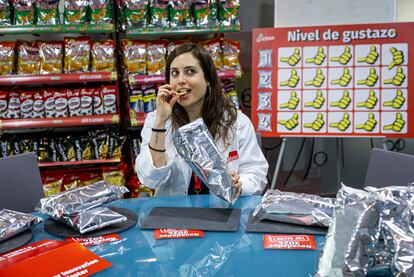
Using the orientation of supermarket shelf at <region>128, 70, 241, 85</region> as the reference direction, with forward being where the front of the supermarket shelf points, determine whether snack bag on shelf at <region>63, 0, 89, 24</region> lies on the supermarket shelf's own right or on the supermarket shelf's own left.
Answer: on the supermarket shelf's own right

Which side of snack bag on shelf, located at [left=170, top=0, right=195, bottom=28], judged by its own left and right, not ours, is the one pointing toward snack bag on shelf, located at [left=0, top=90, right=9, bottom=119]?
right

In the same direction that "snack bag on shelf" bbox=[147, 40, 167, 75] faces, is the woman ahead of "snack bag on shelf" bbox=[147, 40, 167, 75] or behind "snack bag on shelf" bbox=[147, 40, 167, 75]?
ahead

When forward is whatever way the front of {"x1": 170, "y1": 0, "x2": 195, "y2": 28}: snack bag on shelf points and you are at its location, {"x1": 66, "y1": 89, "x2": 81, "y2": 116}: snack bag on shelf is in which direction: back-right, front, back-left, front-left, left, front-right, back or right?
right
